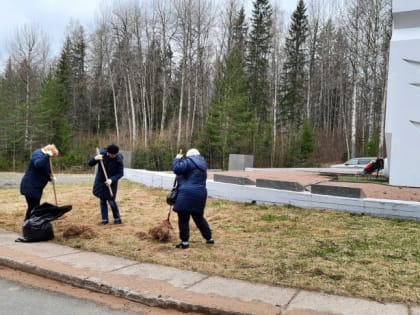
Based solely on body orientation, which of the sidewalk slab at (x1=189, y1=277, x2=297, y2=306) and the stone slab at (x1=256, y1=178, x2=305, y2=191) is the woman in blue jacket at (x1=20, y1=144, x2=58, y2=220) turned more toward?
the stone slab

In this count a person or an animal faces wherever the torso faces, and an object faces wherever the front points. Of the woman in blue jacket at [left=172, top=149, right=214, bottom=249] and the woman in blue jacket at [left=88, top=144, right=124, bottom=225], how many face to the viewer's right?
0

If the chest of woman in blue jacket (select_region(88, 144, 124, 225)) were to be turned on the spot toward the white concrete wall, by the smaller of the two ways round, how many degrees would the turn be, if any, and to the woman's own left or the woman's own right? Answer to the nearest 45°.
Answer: approximately 135° to the woman's own left

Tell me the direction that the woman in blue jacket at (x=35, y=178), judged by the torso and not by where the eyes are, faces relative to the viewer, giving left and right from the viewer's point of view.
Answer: facing to the right of the viewer

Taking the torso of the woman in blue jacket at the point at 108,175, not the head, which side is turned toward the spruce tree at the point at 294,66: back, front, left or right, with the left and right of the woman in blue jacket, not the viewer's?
back

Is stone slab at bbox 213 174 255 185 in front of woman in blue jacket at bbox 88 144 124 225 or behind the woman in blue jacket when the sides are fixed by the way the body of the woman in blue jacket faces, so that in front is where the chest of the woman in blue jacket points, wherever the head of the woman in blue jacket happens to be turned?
behind

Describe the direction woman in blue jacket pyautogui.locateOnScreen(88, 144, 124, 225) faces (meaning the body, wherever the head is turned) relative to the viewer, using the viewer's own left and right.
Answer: facing the viewer and to the left of the viewer

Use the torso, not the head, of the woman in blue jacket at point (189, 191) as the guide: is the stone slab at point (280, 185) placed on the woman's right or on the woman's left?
on the woman's right

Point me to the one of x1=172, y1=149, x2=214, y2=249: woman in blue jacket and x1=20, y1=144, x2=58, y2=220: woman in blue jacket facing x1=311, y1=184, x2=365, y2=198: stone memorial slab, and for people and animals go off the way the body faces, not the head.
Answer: x1=20, y1=144, x2=58, y2=220: woman in blue jacket

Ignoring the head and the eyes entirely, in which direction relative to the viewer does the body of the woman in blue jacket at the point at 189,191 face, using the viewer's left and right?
facing away from the viewer and to the left of the viewer
